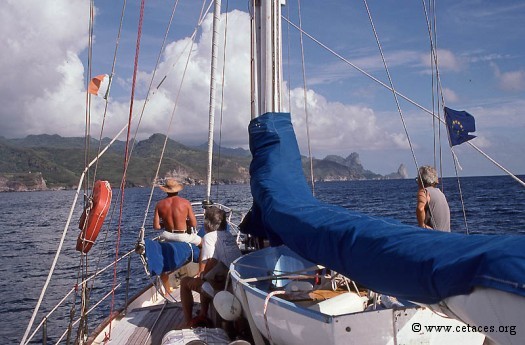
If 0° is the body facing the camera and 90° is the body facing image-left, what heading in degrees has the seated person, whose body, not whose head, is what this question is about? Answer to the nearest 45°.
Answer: approximately 135°

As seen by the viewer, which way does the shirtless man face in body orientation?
away from the camera

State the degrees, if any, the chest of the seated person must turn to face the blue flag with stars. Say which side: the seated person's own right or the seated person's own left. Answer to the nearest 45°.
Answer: approximately 135° to the seated person's own right

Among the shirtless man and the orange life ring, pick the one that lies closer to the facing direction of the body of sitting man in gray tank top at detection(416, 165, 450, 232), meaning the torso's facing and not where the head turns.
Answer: the shirtless man

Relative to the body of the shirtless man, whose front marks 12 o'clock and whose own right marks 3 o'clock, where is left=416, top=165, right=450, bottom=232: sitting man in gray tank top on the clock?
The sitting man in gray tank top is roughly at 4 o'clock from the shirtless man.

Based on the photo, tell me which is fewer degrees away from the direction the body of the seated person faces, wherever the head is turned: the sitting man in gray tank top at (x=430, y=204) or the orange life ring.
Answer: the orange life ring

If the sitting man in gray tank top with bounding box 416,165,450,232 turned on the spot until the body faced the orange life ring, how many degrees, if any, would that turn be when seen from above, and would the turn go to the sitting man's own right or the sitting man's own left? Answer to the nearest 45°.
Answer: approximately 90° to the sitting man's own left

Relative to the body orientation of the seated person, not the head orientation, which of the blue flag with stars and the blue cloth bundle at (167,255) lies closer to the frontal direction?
the blue cloth bundle
